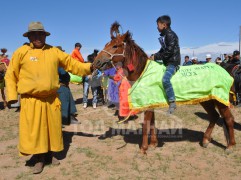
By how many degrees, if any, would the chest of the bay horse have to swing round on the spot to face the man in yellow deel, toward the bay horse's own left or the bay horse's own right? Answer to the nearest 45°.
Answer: approximately 45° to the bay horse's own left

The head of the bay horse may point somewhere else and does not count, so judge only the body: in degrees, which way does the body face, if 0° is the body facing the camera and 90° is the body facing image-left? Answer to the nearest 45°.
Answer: approximately 90°

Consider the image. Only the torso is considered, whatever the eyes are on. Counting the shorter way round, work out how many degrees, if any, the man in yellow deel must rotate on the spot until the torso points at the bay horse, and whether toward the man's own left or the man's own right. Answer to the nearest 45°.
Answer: approximately 90° to the man's own left

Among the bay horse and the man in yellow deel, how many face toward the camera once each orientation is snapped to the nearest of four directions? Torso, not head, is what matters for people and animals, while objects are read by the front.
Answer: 1

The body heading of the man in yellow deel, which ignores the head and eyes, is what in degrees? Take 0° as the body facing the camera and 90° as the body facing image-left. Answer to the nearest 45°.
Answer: approximately 0°
